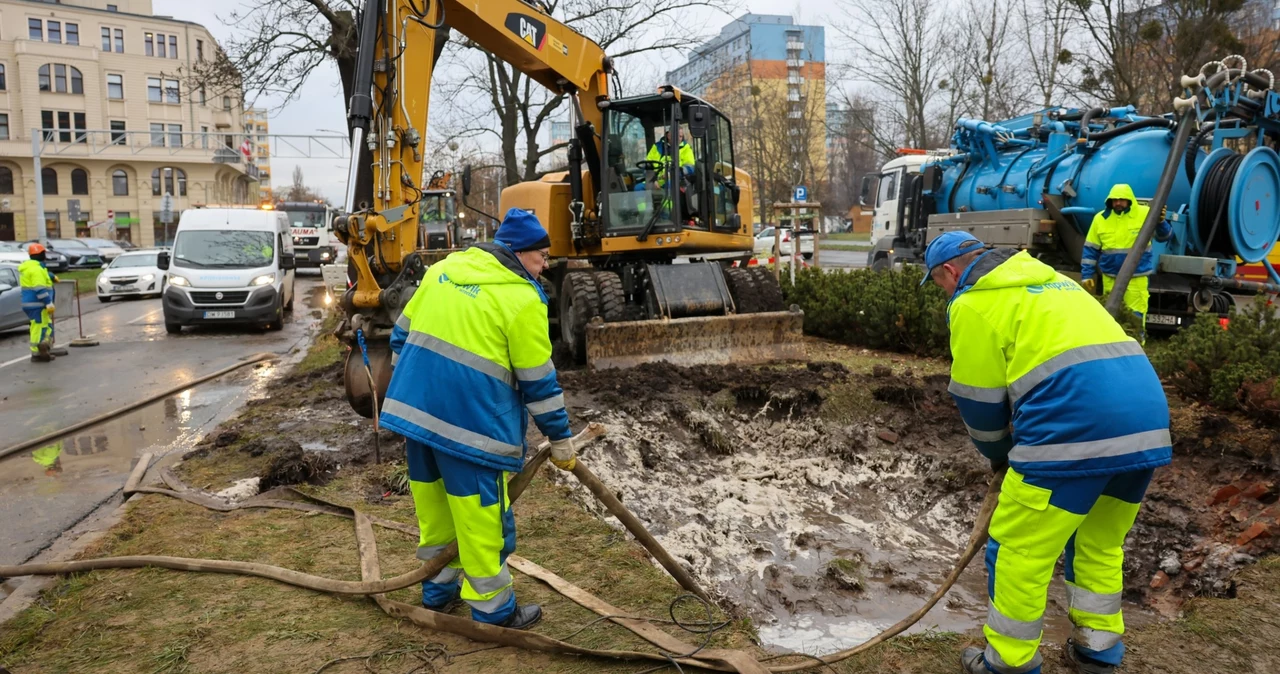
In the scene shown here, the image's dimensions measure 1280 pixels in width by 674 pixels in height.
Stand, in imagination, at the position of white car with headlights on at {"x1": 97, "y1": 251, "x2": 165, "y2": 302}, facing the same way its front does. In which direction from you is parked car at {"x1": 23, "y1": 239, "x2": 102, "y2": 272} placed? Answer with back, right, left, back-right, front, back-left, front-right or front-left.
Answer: back-right

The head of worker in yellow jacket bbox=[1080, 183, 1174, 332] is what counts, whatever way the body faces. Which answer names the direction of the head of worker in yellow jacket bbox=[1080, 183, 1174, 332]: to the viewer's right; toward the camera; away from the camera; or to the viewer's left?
toward the camera

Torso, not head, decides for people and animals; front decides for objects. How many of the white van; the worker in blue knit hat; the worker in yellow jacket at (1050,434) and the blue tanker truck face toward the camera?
1

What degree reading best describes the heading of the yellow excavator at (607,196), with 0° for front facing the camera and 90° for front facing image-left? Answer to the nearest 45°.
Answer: approximately 45°

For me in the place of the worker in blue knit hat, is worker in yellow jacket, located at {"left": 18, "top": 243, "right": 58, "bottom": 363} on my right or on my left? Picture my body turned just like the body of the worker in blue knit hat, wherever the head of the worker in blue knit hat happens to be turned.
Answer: on my left

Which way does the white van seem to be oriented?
toward the camera

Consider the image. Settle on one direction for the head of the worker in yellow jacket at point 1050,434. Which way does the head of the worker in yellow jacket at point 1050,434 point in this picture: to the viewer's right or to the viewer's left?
to the viewer's left

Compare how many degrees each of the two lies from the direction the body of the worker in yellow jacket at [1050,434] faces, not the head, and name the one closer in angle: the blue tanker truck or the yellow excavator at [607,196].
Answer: the yellow excavator

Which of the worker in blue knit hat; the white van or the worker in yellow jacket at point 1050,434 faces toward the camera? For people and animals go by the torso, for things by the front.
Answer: the white van

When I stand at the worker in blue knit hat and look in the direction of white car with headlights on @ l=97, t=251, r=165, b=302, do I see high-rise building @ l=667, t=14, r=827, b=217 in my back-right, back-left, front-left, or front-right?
front-right

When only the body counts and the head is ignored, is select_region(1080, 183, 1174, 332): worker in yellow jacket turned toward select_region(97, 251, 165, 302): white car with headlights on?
no

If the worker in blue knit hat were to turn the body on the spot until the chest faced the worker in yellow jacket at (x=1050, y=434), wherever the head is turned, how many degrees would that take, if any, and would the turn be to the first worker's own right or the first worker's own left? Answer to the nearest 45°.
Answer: approximately 90° to the first worker's own right

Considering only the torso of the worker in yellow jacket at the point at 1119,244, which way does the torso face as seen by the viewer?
toward the camera
